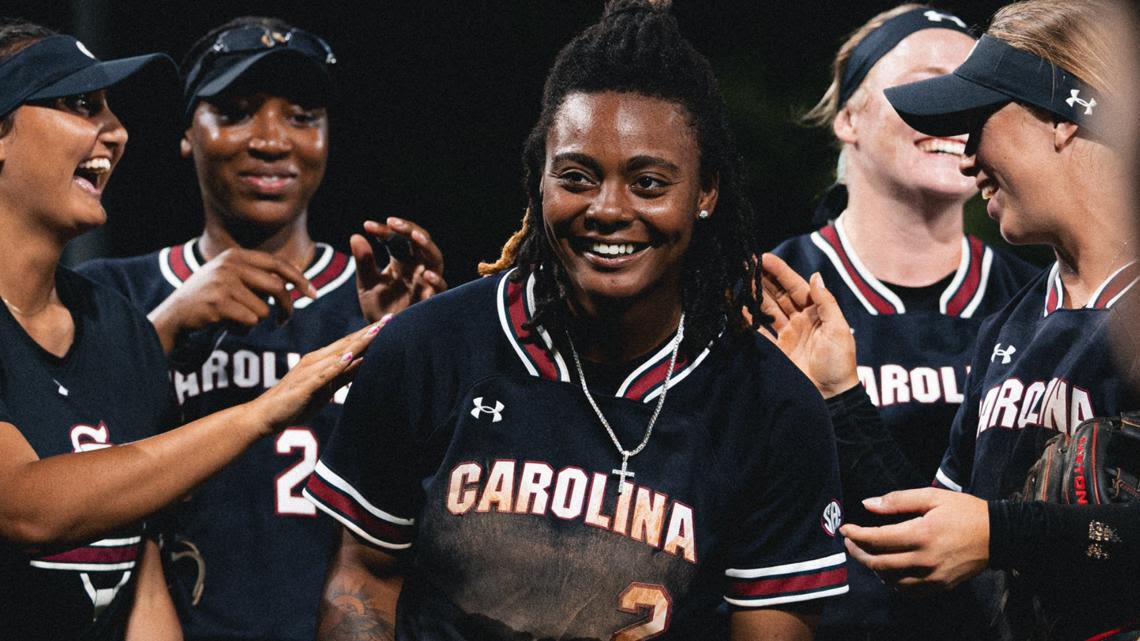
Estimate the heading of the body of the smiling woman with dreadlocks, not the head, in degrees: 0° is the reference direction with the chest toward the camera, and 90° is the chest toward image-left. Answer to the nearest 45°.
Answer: approximately 0°
